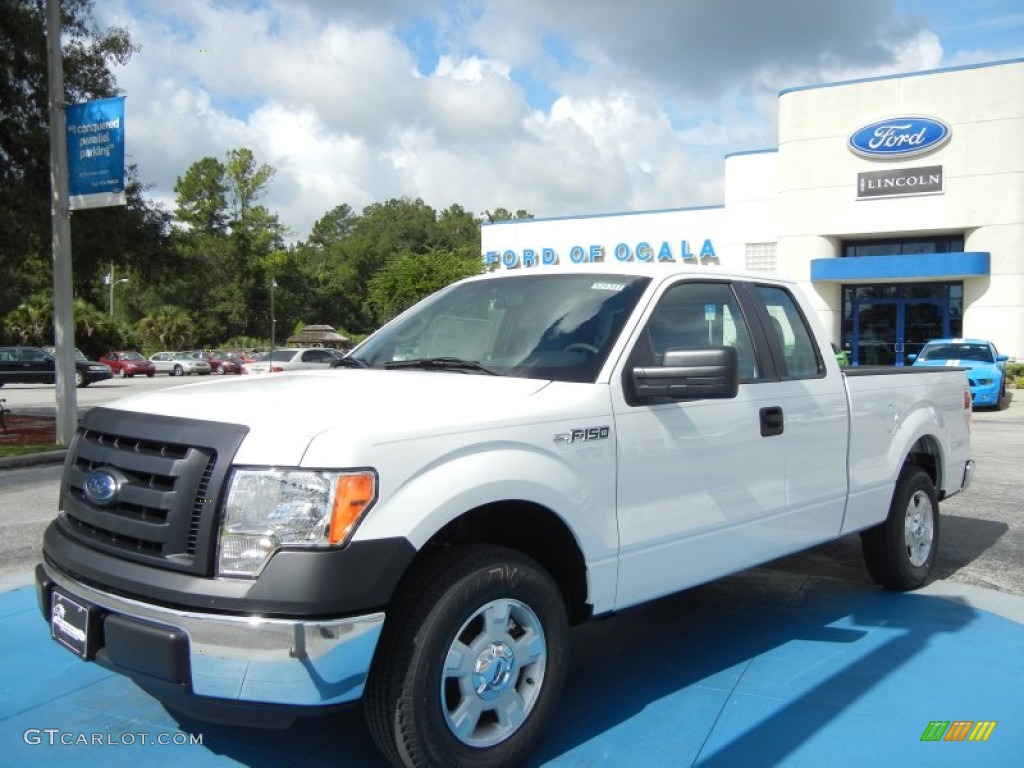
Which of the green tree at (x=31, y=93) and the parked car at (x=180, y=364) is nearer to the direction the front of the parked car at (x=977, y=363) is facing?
the green tree

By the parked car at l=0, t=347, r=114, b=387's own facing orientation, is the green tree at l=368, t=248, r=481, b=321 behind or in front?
in front

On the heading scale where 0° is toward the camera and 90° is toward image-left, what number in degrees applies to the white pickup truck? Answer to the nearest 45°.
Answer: approximately 45°

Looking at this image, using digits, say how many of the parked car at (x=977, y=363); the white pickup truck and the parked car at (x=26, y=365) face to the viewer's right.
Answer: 1

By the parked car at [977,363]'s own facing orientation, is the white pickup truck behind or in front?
in front

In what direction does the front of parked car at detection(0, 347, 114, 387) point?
to the viewer's right

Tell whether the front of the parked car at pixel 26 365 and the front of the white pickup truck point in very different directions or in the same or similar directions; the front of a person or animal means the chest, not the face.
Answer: very different directions

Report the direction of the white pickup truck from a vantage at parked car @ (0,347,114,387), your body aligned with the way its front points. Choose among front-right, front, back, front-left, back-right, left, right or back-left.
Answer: right

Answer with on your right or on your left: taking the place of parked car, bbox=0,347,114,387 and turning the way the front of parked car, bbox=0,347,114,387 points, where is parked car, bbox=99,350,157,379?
on your left

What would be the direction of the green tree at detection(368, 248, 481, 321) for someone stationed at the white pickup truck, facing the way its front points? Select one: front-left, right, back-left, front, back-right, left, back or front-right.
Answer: back-right

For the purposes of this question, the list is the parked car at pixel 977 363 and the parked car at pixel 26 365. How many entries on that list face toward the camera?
1

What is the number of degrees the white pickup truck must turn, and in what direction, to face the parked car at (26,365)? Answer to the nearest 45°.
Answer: approximately 90° to its right

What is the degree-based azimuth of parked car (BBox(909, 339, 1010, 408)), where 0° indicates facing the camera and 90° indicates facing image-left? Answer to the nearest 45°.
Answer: approximately 0°

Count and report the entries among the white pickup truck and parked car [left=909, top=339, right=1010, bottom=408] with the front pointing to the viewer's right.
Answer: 0
